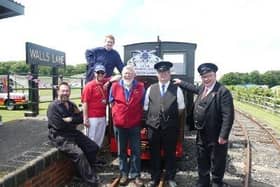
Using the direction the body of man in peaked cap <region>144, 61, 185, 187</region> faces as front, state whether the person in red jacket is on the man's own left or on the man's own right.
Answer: on the man's own right

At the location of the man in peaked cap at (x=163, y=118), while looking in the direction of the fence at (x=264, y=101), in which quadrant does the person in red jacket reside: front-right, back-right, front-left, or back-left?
back-left

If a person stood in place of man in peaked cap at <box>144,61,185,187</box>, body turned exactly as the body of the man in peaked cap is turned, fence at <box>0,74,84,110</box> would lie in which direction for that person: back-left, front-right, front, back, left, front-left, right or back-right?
back-right

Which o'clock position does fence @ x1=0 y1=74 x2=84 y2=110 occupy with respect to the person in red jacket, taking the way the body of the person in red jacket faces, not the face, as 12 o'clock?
The fence is roughly at 5 o'clock from the person in red jacket.

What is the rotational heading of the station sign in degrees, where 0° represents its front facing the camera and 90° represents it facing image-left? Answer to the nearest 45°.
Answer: approximately 315°

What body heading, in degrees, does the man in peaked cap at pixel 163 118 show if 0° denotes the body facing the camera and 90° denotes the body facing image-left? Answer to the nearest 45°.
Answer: approximately 0°
